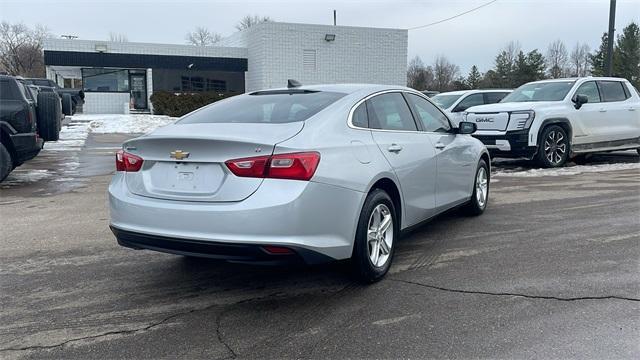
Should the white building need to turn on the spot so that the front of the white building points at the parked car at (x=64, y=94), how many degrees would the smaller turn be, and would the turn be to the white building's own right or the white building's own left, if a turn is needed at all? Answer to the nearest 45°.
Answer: approximately 45° to the white building's own right

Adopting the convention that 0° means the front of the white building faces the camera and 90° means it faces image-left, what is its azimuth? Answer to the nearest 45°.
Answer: approximately 0°

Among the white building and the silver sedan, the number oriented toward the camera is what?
1

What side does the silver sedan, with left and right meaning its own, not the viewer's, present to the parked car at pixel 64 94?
left

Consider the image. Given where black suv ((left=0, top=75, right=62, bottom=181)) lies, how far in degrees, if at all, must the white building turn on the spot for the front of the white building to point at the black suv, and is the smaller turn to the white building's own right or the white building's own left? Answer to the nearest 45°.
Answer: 0° — it already faces it

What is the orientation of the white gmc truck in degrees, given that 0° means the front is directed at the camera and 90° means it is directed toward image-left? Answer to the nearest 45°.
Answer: approximately 45°

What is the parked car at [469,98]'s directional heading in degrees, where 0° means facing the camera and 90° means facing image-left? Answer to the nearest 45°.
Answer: approximately 45°

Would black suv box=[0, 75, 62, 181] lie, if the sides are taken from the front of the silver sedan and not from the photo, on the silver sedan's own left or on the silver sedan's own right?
on the silver sedan's own left

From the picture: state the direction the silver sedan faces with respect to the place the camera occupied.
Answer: facing away from the viewer and to the right of the viewer

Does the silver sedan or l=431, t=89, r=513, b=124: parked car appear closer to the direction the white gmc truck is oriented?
the silver sedan

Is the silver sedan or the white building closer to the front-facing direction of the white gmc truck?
the silver sedan

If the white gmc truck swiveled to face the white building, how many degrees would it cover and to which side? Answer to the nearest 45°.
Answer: approximately 90° to its right
